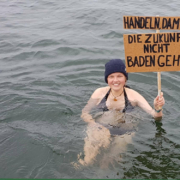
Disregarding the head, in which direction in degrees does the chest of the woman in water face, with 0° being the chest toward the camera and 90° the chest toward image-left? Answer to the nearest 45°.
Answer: approximately 0°
